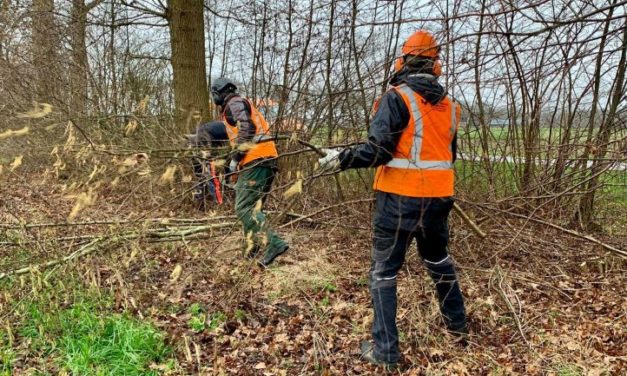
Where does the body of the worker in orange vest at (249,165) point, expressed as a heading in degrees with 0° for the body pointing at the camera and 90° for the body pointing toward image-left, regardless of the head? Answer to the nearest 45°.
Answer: approximately 90°

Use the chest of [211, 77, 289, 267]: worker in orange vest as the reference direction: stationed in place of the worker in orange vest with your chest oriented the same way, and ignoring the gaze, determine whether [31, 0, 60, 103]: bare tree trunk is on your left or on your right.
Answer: on your right

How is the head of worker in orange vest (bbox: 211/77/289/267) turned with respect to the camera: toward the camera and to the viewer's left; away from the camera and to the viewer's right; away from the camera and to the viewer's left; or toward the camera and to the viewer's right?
away from the camera and to the viewer's left

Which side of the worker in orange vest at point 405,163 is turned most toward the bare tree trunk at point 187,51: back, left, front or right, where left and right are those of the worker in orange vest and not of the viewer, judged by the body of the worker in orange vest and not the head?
front

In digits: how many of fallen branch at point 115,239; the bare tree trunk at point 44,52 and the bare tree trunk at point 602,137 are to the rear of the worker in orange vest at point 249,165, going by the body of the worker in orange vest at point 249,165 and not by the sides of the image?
1

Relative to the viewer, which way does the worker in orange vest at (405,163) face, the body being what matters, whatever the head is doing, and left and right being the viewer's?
facing away from the viewer and to the left of the viewer

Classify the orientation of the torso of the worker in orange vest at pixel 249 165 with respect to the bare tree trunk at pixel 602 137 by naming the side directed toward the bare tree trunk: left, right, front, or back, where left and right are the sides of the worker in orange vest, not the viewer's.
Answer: back

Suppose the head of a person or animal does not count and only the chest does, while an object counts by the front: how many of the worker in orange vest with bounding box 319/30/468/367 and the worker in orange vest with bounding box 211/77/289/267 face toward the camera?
0

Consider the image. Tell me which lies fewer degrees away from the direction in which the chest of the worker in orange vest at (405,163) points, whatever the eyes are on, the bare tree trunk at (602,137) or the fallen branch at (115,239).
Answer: the fallen branch

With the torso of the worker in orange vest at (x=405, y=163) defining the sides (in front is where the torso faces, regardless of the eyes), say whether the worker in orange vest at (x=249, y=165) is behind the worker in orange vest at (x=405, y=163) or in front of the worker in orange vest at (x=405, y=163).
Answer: in front

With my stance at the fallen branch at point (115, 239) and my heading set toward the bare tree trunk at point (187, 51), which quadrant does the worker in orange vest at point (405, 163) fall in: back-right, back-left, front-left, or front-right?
back-right
